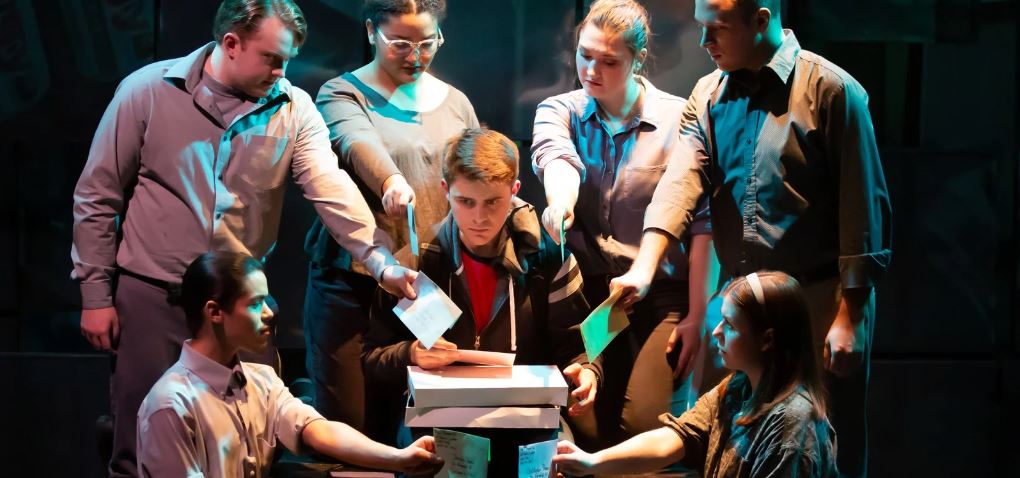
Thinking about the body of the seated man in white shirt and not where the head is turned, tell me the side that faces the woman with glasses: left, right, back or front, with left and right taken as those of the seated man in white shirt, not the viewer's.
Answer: left

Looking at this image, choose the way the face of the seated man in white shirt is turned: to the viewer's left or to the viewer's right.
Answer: to the viewer's right

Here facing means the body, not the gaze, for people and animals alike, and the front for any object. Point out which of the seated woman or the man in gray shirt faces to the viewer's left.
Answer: the seated woman

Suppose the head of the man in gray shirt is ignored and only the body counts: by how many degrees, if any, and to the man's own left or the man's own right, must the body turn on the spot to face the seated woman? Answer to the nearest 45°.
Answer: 0° — they already face them

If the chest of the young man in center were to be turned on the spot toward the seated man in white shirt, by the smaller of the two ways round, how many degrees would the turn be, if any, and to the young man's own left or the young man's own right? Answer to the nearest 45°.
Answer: approximately 45° to the young man's own right

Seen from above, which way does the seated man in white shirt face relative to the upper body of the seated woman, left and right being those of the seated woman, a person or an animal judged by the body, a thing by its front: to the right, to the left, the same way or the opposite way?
the opposite way

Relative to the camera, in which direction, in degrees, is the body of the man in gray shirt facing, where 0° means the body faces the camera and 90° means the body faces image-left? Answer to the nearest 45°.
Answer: approximately 315°

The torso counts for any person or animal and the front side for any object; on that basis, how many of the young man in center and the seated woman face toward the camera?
1

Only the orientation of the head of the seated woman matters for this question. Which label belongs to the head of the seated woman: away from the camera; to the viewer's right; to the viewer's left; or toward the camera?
to the viewer's left

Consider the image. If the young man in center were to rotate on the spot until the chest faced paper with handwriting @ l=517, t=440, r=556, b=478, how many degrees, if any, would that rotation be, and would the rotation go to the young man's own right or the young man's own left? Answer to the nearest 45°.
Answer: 0° — they already face it

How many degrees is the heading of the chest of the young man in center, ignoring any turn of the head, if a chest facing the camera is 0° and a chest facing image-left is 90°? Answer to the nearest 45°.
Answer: approximately 0°

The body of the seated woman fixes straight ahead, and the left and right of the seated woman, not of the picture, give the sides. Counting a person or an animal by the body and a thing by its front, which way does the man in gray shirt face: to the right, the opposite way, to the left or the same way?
the opposite way

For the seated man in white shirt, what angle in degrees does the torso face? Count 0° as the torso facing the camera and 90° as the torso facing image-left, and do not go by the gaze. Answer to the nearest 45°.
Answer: approximately 315°

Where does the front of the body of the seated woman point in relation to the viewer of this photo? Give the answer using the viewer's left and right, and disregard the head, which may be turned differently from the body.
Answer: facing to the left of the viewer
